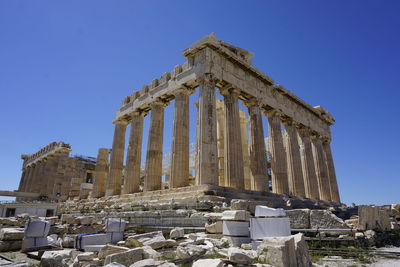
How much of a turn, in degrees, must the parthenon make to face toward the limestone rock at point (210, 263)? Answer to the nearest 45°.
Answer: approximately 45° to its right

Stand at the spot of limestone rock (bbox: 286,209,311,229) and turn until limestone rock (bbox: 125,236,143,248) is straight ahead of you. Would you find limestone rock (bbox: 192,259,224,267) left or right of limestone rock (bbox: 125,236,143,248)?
left

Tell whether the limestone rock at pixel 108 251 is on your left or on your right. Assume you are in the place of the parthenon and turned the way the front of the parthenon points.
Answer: on your right

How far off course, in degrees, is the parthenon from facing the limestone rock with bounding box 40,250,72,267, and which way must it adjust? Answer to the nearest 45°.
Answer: approximately 45° to its right

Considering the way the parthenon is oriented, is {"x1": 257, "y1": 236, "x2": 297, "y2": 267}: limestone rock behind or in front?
in front

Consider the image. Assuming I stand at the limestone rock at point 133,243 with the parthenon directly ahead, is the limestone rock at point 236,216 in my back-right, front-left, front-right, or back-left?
front-right
